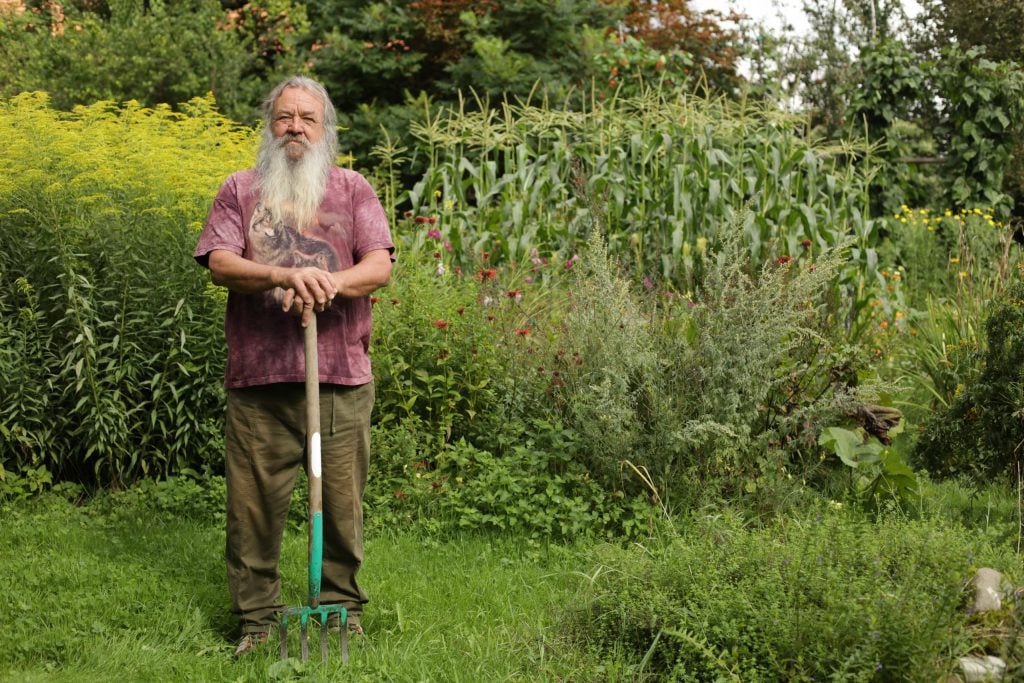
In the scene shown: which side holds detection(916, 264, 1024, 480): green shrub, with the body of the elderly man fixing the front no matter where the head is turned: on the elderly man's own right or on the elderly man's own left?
on the elderly man's own left

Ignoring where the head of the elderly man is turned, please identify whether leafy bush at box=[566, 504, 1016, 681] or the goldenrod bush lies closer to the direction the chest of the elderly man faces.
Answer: the leafy bush

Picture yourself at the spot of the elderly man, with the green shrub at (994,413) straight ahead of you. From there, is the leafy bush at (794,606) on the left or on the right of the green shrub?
right

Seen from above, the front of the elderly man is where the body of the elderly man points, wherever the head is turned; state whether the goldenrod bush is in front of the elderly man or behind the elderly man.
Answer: behind

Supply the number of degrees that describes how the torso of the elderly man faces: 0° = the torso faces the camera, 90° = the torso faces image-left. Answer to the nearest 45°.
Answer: approximately 0°

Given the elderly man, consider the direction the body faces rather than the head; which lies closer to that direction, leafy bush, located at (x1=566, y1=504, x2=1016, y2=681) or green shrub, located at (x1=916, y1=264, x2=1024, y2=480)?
the leafy bush
